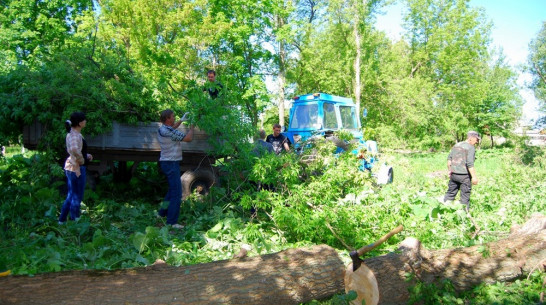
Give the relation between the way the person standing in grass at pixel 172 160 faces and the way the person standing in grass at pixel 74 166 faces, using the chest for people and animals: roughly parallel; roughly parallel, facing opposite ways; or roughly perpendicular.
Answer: roughly parallel

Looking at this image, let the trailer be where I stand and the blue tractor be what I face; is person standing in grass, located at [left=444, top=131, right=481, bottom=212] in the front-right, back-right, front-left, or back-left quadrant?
front-right

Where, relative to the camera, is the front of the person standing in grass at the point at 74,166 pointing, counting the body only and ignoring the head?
to the viewer's right

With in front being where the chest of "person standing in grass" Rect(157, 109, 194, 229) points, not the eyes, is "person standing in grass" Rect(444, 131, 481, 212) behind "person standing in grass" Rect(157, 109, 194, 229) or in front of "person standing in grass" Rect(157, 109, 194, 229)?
in front

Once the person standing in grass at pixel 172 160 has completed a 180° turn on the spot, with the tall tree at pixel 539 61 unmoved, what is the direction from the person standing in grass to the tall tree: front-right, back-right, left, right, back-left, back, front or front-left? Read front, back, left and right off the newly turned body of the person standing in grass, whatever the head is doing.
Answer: back-right

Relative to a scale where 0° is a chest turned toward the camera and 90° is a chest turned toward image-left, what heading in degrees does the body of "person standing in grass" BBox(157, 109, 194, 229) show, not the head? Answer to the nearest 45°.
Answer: approximately 270°

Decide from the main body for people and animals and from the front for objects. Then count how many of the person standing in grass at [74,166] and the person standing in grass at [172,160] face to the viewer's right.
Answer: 2

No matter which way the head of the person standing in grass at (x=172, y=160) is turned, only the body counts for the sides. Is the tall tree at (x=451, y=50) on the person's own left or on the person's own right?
on the person's own left

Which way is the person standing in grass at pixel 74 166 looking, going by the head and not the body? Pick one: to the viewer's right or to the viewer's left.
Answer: to the viewer's right

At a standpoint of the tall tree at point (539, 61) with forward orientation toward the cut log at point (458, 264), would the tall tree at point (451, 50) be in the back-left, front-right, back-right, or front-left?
front-right
